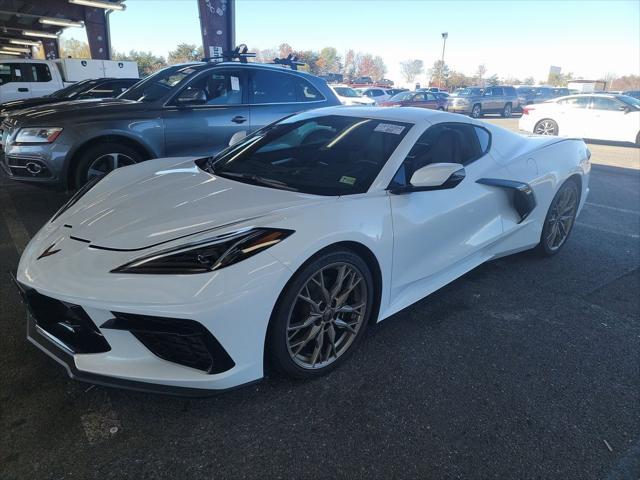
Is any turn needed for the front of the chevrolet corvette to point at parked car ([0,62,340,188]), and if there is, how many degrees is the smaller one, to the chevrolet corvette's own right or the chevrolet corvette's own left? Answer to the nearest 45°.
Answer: approximately 90° to the chevrolet corvette's own right

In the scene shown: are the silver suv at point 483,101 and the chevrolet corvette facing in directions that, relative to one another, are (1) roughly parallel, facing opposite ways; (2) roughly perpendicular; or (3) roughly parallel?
roughly parallel

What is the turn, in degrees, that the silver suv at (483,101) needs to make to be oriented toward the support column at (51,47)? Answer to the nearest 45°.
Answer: approximately 45° to its right

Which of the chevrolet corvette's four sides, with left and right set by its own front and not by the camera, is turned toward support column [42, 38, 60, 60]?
right

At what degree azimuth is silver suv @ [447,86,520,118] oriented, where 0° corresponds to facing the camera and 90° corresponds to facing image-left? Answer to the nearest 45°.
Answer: approximately 45°

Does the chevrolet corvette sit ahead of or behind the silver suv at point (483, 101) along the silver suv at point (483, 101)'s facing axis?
ahead

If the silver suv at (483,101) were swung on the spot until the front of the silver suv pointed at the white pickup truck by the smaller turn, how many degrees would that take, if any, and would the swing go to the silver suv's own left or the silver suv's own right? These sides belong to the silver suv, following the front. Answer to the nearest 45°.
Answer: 0° — it already faces it

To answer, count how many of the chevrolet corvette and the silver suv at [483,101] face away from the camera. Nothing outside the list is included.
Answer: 0

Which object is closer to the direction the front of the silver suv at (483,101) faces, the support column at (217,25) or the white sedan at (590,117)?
the support column

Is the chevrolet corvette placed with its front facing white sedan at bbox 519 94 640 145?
no

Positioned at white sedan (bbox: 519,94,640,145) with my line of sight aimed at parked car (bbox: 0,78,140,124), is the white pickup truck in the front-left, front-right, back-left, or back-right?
front-right

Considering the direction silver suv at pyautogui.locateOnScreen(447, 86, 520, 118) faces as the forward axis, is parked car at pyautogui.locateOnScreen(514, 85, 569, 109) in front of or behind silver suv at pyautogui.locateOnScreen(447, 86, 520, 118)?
behind

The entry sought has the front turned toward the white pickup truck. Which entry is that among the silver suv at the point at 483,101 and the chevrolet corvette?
the silver suv

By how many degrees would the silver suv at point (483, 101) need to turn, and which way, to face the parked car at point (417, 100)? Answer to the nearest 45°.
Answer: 0° — it already faces it

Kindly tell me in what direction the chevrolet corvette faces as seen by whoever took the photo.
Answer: facing the viewer and to the left of the viewer

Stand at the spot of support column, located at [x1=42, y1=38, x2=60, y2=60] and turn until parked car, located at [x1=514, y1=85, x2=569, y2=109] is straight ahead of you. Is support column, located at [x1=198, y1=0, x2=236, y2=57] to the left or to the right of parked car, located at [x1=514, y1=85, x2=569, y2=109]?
right
